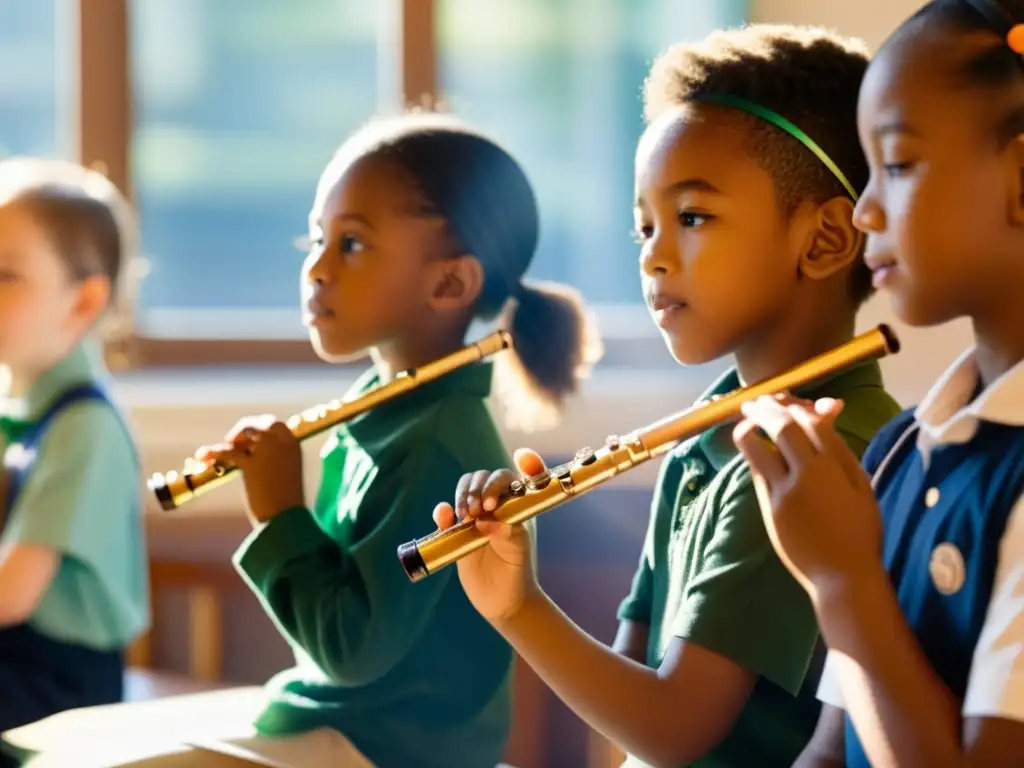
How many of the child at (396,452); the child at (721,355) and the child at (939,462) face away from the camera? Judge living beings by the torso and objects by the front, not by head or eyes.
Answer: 0

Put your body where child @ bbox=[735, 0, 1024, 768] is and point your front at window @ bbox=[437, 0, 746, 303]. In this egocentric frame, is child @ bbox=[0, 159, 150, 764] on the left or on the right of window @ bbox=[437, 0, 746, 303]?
left

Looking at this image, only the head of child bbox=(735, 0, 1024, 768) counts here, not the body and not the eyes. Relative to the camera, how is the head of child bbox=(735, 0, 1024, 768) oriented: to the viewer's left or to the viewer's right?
to the viewer's left

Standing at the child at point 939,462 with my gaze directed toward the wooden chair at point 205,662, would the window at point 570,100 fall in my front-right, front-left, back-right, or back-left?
front-right

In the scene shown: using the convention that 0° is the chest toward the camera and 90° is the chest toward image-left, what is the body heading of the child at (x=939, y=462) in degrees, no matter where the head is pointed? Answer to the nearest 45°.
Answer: approximately 45°

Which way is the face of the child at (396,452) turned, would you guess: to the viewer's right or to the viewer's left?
to the viewer's left

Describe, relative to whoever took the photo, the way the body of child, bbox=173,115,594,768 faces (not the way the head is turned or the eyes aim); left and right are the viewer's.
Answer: facing to the left of the viewer

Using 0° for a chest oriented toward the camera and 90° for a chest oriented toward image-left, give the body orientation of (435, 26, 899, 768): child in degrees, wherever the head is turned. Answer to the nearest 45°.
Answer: approximately 45°

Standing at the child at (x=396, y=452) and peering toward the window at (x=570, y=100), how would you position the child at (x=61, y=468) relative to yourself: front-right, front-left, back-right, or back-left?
front-left

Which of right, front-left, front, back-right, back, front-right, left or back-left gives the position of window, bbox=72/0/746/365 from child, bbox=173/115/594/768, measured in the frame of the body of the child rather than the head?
right
